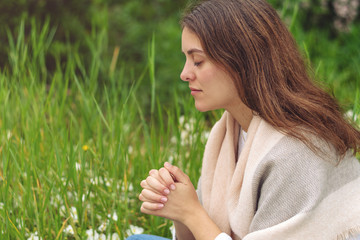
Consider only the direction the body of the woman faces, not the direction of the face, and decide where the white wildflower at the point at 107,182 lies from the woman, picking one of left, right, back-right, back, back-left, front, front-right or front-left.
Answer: front-right

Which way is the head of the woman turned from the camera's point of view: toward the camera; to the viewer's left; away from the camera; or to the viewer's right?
to the viewer's left

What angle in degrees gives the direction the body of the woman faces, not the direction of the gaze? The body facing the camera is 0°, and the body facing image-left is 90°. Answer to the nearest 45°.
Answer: approximately 90°

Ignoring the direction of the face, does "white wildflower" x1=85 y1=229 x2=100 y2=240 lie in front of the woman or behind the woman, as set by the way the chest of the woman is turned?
in front

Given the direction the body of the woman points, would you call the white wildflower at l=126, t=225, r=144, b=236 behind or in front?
in front

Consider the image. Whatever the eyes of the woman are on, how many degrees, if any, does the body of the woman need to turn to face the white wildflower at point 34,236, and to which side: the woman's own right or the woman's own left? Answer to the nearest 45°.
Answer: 0° — they already face it
